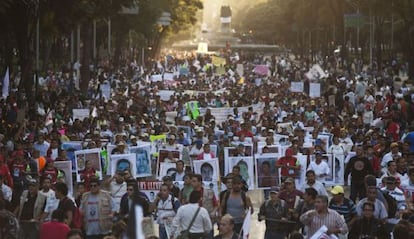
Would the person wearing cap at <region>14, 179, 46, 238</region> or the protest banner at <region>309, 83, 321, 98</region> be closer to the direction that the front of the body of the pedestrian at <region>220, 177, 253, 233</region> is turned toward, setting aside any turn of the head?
the person wearing cap

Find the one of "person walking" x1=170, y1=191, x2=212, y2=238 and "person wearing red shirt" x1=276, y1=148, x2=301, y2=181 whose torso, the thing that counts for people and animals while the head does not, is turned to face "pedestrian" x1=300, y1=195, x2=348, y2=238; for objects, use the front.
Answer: the person wearing red shirt

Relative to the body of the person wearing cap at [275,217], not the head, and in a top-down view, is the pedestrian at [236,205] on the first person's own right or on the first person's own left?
on the first person's own right

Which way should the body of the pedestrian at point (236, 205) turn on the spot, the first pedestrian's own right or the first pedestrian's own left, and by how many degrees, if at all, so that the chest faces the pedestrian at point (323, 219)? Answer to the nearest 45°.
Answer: approximately 45° to the first pedestrian's own left

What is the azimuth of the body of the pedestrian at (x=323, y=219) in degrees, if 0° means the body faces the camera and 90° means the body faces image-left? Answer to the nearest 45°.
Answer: approximately 0°

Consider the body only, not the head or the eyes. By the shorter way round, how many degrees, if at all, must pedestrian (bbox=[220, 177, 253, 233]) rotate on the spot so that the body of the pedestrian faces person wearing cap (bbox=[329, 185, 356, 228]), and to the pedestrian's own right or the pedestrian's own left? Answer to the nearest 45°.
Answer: approximately 90° to the pedestrian's own left

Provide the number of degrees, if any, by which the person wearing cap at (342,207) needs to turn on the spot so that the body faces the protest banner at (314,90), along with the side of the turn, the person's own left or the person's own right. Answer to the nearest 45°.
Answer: approximately 135° to the person's own right

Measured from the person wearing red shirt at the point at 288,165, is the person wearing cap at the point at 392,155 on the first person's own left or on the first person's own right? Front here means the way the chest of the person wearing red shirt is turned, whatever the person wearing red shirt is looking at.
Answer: on the first person's own left

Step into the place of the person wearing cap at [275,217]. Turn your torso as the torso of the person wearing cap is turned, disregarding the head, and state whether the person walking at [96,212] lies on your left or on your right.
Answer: on your right

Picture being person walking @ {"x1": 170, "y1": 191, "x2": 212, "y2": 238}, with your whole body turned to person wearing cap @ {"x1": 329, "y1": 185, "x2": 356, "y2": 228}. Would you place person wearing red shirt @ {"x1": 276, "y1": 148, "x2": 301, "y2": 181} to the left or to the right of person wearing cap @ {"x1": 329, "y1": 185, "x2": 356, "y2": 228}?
left
